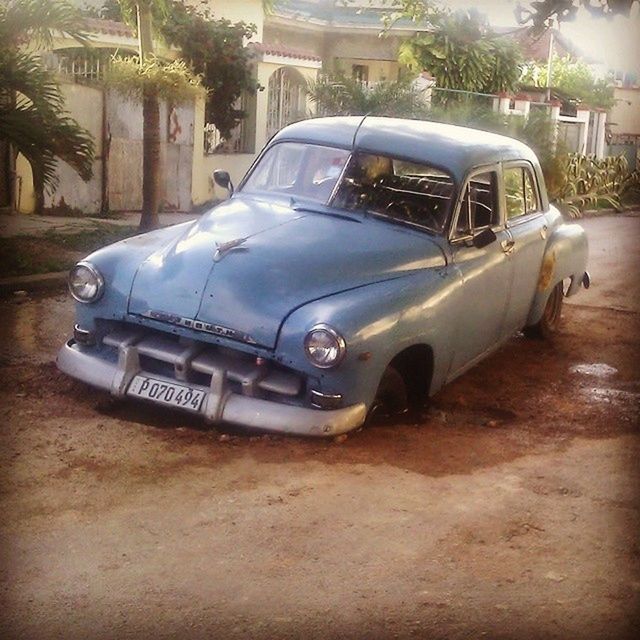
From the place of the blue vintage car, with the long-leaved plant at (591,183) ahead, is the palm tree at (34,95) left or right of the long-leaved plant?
left

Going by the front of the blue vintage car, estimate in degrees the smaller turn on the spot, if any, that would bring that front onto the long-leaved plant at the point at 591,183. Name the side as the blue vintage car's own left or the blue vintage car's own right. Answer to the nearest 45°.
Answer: approximately 135° to the blue vintage car's own right

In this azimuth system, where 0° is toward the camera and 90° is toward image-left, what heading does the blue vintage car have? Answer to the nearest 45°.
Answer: approximately 45°

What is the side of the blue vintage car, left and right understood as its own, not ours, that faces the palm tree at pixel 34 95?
right
